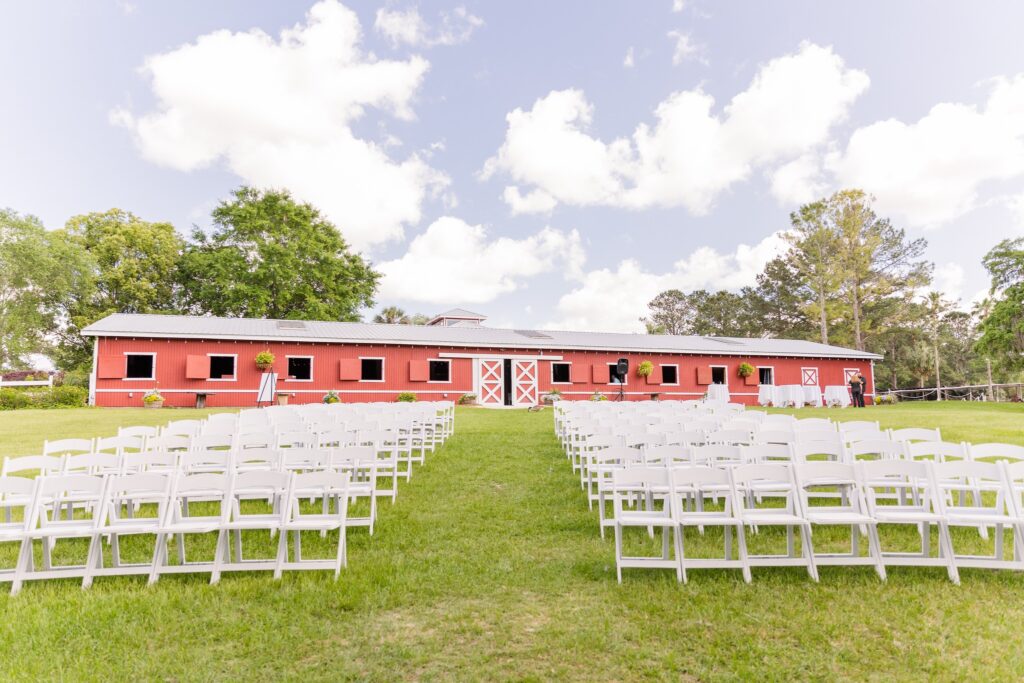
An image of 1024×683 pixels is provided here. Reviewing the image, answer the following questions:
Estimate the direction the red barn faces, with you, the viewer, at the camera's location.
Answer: facing the viewer

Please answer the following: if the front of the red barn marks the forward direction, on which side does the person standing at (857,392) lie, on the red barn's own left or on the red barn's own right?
on the red barn's own left

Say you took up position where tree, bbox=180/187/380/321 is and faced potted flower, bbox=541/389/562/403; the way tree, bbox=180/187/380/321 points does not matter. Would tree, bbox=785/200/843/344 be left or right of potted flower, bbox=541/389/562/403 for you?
left

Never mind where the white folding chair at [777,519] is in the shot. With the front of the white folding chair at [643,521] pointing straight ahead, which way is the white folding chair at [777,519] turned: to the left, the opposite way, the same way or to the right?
the same way
